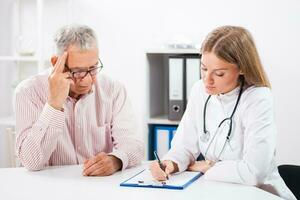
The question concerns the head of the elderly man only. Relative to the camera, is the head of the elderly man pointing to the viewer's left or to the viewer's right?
to the viewer's right

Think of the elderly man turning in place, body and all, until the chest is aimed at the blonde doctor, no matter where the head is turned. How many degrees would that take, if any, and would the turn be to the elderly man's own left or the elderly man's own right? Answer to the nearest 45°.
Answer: approximately 45° to the elderly man's own left

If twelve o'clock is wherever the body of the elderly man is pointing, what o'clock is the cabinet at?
The cabinet is roughly at 7 o'clock from the elderly man.

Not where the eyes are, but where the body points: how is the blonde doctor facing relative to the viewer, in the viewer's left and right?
facing the viewer and to the left of the viewer

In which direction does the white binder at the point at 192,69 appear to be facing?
toward the camera

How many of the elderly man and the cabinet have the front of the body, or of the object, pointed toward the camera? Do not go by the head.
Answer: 2

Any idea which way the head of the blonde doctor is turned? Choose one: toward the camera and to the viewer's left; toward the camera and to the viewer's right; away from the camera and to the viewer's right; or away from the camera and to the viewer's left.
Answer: toward the camera and to the viewer's left

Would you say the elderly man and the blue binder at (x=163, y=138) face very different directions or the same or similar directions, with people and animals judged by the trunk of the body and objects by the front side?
same or similar directions

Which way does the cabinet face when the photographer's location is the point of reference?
facing the viewer

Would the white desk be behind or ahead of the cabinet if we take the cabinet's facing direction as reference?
ahead
